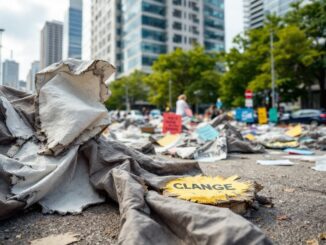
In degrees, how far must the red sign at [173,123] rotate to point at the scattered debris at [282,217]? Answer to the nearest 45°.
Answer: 0° — it already faces it

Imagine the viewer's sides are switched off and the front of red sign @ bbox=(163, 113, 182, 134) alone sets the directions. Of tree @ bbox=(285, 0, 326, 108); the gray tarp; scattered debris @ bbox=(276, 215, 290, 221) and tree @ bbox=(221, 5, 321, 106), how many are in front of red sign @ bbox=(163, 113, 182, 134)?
2

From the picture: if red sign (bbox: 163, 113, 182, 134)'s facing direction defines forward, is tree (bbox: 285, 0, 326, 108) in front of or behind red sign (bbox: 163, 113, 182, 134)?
behind

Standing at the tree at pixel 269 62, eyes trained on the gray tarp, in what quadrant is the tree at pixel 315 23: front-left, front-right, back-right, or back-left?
back-left

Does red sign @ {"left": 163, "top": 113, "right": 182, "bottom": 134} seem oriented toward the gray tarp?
yes

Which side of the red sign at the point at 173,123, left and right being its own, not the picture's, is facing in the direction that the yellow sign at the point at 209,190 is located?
front

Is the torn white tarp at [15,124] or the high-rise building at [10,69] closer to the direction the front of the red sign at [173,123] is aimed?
the torn white tarp

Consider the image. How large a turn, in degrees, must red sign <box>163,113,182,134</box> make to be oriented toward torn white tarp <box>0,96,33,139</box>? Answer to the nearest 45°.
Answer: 0° — it already faces it

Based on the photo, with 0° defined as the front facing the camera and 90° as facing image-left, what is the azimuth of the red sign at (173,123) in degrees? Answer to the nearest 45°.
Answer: approximately 0°

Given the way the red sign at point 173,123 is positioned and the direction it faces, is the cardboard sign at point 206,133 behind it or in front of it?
in front

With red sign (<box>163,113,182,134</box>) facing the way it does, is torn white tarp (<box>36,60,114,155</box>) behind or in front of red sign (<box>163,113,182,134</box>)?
in front

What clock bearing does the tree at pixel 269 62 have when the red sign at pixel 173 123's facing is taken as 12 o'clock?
The tree is roughly at 7 o'clock from the red sign.
